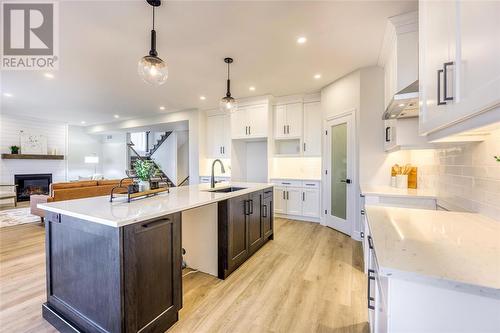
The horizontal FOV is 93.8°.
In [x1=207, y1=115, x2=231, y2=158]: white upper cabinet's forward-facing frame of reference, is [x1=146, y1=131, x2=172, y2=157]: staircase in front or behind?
behind

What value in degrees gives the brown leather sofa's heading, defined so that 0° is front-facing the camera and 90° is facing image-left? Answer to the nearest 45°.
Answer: approximately 135°

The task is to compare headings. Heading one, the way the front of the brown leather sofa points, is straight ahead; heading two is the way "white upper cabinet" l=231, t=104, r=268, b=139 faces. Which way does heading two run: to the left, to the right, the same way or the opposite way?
to the left

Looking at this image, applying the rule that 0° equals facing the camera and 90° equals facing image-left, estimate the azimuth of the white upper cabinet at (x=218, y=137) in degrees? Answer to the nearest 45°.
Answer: approximately 0°

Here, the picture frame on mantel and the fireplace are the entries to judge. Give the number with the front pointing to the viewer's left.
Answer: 0

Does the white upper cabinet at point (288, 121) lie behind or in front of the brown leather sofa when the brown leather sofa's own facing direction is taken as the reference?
behind

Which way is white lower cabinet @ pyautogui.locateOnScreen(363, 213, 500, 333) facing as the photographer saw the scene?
facing to the left of the viewer

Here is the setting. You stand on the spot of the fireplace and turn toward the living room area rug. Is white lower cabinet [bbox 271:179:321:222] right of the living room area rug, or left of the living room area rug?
left
